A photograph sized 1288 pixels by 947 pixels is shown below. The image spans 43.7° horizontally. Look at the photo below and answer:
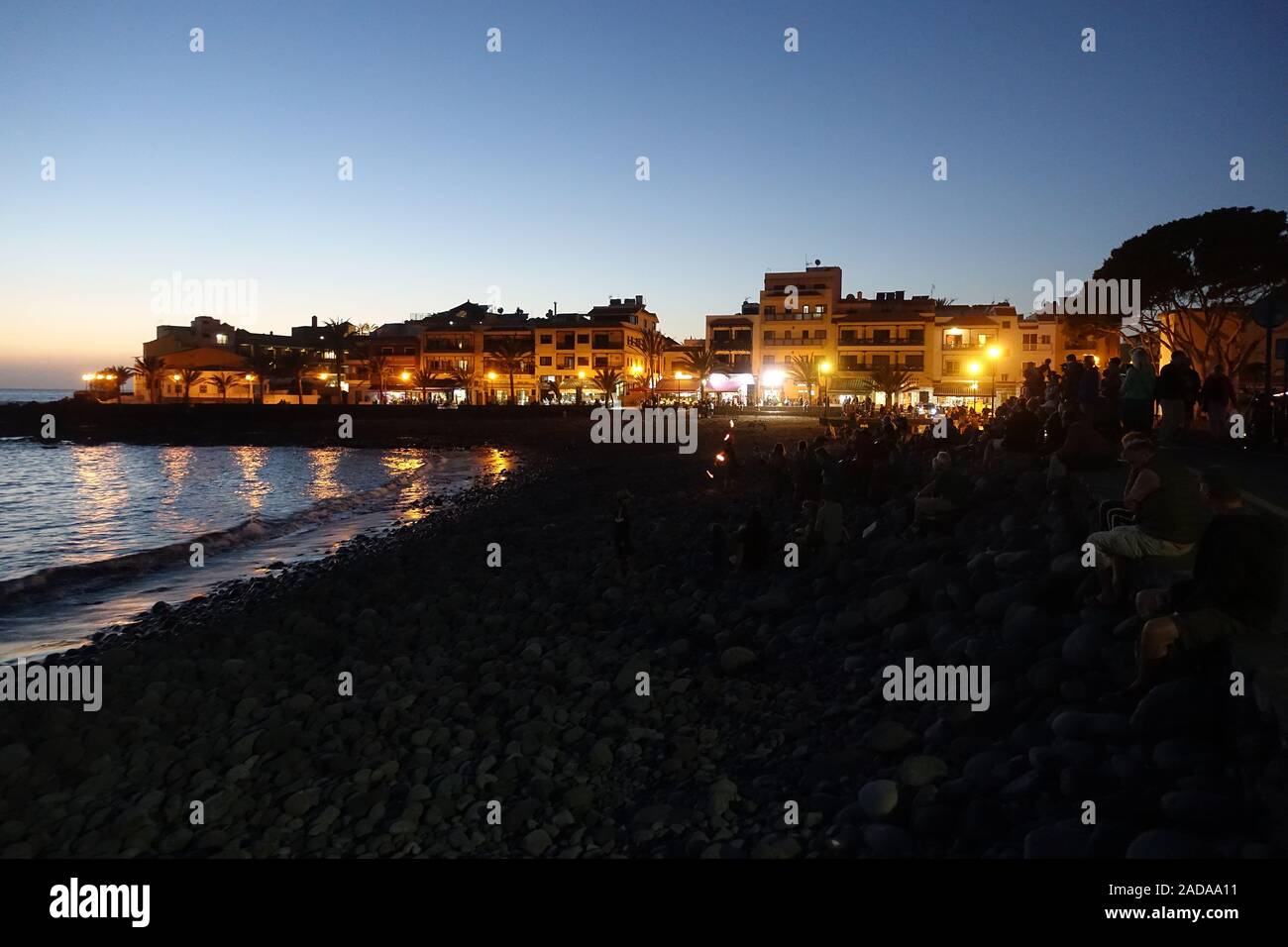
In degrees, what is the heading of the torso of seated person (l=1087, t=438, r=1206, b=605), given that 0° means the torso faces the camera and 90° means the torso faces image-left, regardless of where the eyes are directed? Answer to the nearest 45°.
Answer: approximately 90°

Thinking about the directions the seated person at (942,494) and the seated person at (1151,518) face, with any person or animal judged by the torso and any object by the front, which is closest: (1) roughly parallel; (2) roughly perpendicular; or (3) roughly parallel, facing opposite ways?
roughly parallel

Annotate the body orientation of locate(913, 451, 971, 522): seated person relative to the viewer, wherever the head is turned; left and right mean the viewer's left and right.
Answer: facing to the left of the viewer

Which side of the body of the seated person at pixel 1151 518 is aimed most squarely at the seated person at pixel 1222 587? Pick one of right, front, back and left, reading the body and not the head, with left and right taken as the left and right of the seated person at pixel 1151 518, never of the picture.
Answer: left

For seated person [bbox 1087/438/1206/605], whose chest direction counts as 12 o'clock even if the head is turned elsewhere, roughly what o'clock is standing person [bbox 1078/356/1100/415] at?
The standing person is roughly at 3 o'clock from the seated person.

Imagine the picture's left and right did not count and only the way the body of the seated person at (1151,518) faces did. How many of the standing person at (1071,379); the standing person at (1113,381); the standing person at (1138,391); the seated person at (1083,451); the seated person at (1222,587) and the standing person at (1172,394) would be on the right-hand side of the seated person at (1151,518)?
5

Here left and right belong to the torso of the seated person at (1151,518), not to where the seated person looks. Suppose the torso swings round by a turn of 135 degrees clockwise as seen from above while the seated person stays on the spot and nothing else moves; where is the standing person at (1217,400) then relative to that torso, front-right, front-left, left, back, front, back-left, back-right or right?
front-left

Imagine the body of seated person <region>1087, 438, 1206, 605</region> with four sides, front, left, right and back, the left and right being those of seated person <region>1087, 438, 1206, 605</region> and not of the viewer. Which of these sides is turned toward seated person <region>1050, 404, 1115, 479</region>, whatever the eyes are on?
right

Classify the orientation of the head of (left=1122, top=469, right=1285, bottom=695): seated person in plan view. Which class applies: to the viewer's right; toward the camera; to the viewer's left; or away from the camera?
to the viewer's left

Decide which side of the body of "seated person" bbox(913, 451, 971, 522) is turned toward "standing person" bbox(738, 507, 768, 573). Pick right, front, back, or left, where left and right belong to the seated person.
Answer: front
